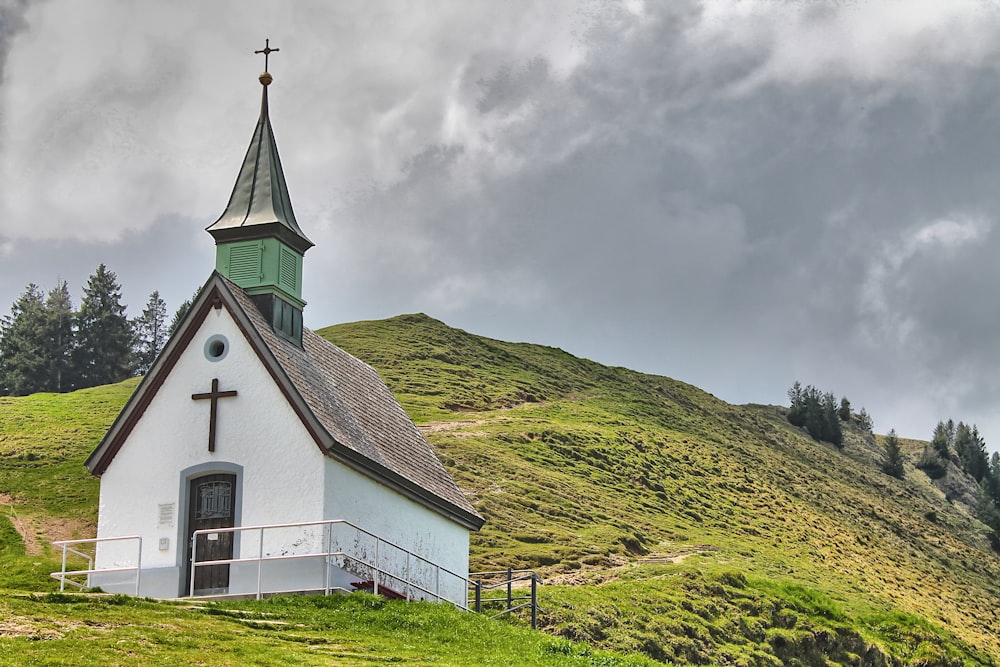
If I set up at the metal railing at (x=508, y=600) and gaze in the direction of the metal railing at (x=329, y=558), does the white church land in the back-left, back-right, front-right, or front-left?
front-right

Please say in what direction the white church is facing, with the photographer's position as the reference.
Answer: facing the viewer and to the left of the viewer
